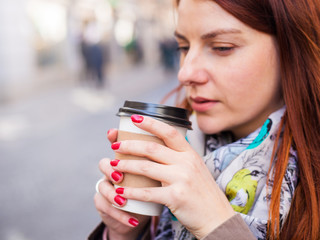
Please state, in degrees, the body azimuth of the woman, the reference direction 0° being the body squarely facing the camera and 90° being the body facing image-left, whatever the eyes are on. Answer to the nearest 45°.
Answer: approximately 45°

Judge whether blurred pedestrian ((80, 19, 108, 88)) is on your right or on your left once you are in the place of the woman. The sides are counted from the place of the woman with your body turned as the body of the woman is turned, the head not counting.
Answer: on your right

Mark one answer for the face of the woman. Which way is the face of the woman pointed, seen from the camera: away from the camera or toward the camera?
toward the camera
